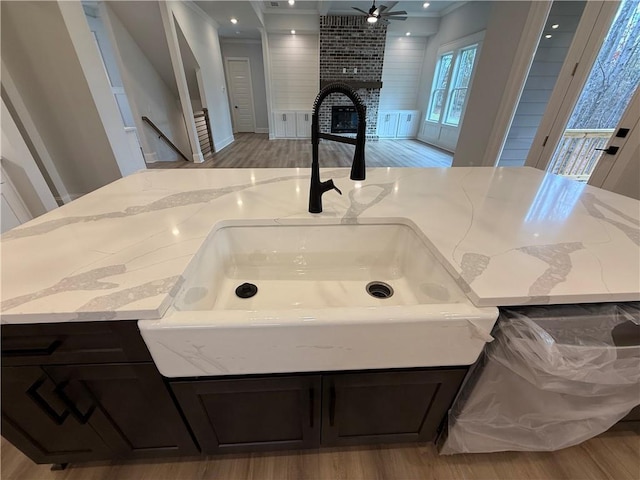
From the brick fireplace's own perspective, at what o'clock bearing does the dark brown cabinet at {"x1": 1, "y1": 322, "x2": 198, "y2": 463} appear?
The dark brown cabinet is roughly at 12 o'clock from the brick fireplace.

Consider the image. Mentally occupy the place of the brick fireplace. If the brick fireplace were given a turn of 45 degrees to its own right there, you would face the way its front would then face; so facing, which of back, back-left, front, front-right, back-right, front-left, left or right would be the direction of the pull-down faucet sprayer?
front-left

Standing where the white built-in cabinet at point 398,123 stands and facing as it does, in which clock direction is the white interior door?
The white interior door is roughly at 3 o'clock from the white built-in cabinet.

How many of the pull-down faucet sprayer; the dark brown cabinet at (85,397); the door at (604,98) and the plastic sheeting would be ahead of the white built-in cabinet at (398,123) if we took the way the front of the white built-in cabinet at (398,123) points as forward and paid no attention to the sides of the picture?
4

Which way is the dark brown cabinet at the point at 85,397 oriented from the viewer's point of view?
toward the camera

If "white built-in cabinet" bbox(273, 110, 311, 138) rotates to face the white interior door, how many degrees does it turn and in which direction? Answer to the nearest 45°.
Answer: approximately 135° to its right

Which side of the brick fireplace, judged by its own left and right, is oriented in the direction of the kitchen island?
front

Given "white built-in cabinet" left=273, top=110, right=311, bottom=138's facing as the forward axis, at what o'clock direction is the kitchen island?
The kitchen island is roughly at 12 o'clock from the white built-in cabinet.

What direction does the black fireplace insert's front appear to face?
toward the camera

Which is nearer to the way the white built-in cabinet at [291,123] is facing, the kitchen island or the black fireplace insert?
the kitchen island

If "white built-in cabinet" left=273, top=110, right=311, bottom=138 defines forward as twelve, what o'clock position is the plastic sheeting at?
The plastic sheeting is roughly at 12 o'clock from the white built-in cabinet.

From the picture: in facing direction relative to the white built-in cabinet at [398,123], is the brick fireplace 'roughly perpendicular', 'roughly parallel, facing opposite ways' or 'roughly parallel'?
roughly parallel

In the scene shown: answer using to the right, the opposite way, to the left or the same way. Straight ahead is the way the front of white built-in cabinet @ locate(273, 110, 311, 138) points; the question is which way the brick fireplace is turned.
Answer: the same way

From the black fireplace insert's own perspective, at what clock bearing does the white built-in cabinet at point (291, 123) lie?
The white built-in cabinet is roughly at 3 o'clock from the black fireplace insert.

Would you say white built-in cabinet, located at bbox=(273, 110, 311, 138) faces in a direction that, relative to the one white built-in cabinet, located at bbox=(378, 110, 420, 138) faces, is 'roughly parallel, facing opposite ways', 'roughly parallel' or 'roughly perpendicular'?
roughly parallel

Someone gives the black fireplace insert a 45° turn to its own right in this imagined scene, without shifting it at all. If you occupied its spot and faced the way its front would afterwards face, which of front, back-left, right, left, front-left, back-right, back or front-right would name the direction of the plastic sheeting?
front-left

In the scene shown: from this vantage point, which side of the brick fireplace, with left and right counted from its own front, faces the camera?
front

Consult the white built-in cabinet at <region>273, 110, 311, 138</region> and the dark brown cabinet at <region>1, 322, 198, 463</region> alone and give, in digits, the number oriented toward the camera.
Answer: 2
